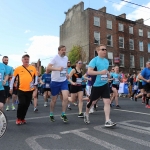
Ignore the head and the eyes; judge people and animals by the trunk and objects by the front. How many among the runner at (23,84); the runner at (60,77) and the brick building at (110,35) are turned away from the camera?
0

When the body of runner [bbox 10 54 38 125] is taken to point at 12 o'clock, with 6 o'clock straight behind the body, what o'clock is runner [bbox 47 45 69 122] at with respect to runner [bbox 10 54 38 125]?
runner [bbox 47 45 69 122] is roughly at 9 o'clock from runner [bbox 10 54 38 125].

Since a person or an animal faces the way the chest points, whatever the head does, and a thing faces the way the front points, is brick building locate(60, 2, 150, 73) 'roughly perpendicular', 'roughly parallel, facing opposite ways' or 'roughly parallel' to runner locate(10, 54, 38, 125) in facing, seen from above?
roughly parallel

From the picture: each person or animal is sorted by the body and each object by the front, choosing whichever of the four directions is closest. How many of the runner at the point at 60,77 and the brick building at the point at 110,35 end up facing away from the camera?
0

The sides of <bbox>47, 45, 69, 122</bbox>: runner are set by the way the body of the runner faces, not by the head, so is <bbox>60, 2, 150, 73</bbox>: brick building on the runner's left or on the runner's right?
on the runner's left

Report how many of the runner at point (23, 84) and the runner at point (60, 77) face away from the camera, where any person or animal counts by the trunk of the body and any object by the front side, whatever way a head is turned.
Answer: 0

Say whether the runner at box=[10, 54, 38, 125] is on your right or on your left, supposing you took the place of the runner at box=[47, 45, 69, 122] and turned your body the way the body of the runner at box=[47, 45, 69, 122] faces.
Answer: on your right

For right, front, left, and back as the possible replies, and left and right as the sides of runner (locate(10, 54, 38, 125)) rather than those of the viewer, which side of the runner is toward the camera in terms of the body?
front

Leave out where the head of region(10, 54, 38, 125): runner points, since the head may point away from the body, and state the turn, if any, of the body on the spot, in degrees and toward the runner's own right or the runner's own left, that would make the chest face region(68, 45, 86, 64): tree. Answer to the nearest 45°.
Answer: approximately 180°

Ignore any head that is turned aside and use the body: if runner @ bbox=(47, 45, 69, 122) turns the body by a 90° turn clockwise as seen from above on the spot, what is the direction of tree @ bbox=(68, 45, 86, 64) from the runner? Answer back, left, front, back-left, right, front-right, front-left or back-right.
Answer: back-right

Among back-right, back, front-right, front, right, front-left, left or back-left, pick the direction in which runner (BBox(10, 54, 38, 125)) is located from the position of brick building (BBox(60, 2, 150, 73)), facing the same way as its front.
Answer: front-right

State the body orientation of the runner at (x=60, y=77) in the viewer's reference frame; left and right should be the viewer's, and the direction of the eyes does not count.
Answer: facing the viewer and to the right of the viewer

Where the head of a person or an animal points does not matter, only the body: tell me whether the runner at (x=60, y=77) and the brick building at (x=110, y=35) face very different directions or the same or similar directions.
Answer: same or similar directions
